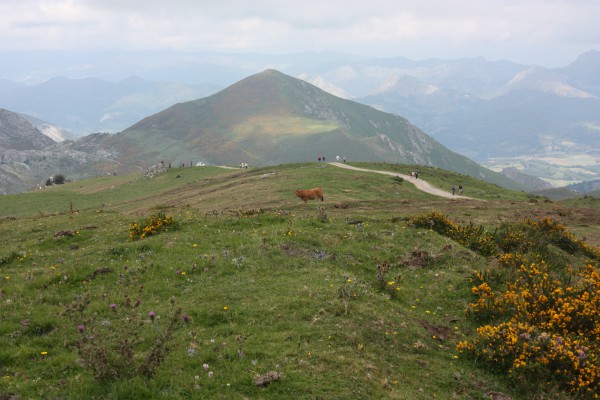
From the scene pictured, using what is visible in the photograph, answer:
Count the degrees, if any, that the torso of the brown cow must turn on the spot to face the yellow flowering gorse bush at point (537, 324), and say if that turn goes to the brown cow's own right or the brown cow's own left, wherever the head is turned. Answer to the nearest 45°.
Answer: approximately 90° to the brown cow's own left

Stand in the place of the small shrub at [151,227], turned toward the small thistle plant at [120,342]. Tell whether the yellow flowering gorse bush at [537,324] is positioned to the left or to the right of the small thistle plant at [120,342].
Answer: left

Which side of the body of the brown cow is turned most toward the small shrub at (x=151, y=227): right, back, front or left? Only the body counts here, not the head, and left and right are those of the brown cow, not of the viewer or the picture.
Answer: left

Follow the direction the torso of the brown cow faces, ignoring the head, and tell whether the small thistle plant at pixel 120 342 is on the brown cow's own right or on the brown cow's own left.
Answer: on the brown cow's own left

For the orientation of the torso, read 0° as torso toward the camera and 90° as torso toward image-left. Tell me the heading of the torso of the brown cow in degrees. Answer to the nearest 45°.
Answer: approximately 90°

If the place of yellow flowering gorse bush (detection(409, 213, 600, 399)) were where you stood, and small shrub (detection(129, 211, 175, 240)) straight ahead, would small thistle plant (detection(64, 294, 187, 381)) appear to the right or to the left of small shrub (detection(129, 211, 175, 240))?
left
